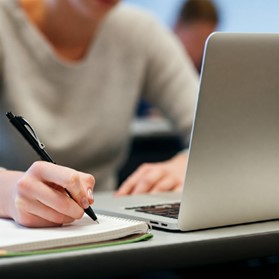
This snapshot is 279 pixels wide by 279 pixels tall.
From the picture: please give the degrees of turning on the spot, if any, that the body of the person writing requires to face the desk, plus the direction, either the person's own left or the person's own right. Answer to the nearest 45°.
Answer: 0° — they already face it

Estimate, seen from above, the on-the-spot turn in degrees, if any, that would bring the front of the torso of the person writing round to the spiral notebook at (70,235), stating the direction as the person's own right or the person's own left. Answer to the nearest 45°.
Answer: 0° — they already face it

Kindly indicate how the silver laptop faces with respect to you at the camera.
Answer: facing away from the viewer and to the left of the viewer

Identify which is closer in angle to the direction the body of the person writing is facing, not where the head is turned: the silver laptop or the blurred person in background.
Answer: the silver laptop

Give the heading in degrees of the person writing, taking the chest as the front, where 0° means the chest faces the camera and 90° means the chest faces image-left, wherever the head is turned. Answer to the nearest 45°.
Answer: approximately 0°

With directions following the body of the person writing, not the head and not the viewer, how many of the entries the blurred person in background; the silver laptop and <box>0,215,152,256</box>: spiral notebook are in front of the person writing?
2

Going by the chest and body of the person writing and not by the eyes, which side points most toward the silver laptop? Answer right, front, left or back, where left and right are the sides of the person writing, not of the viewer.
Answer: front

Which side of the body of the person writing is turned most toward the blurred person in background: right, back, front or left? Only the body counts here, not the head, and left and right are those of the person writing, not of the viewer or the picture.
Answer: back

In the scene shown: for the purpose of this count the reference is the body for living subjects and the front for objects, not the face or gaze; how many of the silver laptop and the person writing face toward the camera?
1
